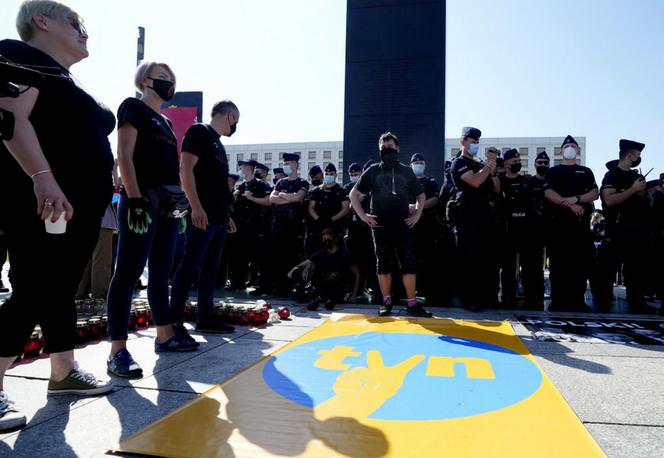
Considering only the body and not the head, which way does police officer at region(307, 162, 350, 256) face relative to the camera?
toward the camera

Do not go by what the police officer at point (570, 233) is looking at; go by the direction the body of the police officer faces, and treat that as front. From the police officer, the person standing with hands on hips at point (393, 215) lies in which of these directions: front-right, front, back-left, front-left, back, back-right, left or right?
front-right

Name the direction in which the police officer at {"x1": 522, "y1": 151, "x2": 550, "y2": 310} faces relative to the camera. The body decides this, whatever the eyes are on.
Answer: toward the camera

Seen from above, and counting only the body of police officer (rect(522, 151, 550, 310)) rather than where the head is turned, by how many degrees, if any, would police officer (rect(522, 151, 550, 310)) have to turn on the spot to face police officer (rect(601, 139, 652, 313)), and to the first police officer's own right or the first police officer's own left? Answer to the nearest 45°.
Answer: approximately 90° to the first police officer's own left

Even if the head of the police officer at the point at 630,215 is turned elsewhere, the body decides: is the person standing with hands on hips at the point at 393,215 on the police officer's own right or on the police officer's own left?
on the police officer's own right

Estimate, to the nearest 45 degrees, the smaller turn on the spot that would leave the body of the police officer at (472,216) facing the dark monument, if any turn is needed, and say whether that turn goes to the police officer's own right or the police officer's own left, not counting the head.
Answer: approximately 180°

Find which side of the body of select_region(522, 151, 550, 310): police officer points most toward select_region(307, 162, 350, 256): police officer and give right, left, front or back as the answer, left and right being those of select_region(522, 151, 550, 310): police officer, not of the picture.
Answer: right
